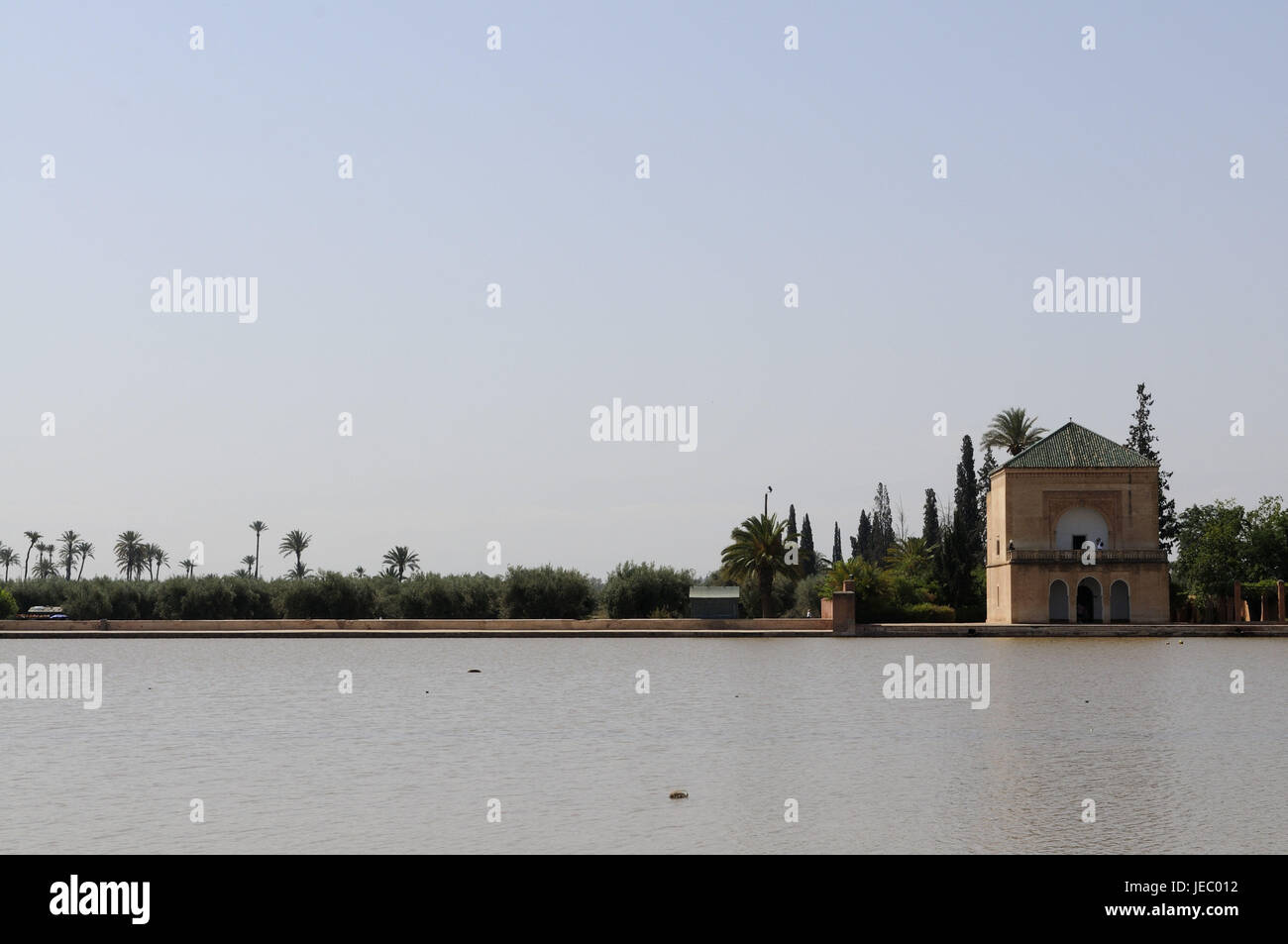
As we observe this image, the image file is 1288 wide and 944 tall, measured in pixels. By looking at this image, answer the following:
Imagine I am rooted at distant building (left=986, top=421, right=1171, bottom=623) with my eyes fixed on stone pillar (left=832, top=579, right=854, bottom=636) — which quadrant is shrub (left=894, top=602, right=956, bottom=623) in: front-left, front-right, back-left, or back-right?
front-right

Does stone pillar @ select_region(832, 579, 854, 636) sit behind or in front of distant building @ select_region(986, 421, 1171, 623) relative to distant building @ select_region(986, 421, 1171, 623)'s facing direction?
in front

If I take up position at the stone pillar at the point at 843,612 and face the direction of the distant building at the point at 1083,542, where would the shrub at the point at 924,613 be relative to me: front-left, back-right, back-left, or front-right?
front-left

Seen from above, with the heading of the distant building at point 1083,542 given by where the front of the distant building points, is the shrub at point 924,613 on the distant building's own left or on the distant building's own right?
on the distant building's own right

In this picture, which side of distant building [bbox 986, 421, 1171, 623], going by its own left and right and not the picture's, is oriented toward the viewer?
front

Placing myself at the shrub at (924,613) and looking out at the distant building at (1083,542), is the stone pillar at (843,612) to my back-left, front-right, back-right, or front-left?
back-right

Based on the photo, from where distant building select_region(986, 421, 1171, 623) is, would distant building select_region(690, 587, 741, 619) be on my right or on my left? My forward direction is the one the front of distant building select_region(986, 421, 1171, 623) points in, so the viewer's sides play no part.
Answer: on my right

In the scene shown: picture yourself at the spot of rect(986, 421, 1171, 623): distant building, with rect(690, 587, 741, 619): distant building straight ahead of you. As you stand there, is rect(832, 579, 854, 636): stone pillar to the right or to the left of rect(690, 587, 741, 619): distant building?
left

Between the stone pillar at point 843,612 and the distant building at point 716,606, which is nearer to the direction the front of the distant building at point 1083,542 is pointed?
the stone pillar
